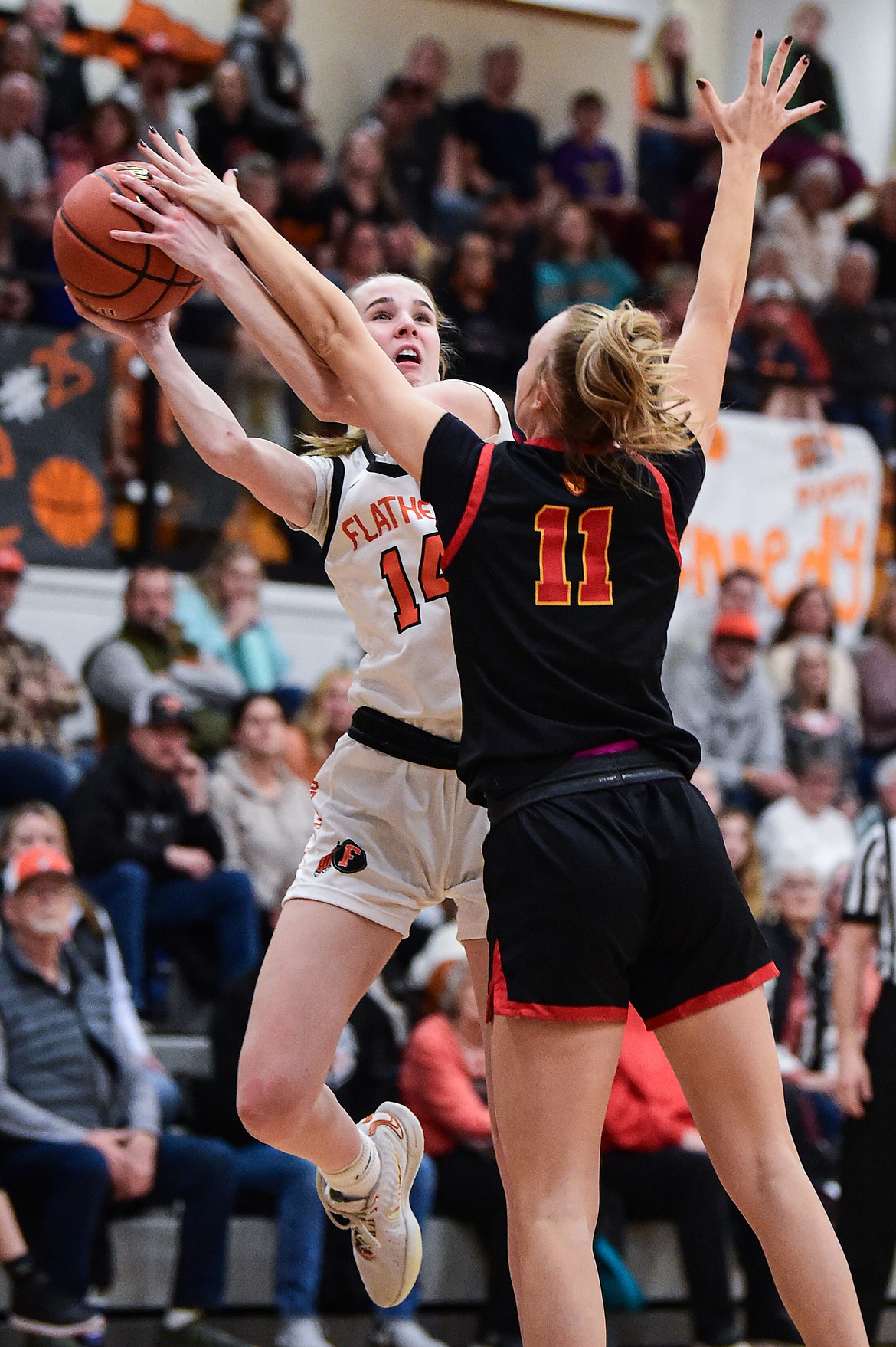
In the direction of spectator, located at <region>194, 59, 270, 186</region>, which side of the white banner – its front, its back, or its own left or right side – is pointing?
right

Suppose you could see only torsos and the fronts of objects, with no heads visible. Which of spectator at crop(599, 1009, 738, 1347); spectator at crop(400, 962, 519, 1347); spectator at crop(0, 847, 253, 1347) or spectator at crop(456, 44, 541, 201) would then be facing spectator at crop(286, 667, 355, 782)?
spectator at crop(456, 44, 541, 201)

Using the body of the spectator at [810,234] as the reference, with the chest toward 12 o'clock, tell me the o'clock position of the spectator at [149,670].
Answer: the spectator at [149,670] is roughly at 1 o'clock from the spectator at [810,234].

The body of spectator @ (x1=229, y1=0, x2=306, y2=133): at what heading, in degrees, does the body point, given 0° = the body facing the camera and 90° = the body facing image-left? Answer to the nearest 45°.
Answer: approximately 315°

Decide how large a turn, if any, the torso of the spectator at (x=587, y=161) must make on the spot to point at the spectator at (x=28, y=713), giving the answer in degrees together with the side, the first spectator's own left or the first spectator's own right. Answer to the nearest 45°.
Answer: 0° — they already face them

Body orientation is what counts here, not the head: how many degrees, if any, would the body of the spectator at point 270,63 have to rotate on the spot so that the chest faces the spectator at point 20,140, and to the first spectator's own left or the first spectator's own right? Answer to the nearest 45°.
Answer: approximately 90° to the first spectator's own right

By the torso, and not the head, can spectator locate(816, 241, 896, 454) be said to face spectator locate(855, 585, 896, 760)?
yes

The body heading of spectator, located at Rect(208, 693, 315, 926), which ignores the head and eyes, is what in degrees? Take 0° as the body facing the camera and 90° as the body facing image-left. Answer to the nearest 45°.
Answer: approximately 0°
